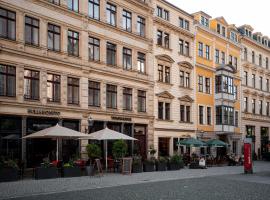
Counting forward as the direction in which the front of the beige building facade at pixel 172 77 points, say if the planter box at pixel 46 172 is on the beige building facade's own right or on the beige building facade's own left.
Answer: on the beige building facade's own right

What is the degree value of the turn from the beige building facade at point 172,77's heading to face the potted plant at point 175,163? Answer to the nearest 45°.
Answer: approximately 45° to its right

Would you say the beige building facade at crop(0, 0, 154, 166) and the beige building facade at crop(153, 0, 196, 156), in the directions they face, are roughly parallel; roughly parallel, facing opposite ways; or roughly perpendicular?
roughly parallel

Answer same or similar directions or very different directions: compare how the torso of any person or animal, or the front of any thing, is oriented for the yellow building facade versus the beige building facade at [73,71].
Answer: same or similar directions

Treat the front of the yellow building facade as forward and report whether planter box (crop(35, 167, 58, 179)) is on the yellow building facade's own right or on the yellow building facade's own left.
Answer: on the yellow building facade's own right

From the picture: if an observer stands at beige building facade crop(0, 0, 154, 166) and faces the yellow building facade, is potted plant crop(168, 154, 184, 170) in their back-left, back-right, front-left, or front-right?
front-right

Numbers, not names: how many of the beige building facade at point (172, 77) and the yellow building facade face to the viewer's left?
0

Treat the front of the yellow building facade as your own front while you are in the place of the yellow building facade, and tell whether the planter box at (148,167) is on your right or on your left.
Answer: on your right

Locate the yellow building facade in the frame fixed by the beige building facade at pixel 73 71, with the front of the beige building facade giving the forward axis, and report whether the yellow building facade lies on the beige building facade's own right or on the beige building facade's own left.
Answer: on the beige building facade's own left

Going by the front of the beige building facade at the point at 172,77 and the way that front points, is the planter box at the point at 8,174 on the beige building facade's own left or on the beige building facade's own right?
on the beige building facade's own right

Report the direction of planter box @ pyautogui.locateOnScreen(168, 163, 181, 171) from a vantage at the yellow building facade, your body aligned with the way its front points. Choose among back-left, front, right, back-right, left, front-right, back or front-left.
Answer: front-right

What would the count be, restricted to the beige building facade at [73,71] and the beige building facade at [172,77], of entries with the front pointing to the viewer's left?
0

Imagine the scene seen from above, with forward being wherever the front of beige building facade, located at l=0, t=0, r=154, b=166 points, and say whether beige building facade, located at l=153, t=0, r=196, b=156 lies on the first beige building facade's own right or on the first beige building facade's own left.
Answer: on the first beige building facade's own left

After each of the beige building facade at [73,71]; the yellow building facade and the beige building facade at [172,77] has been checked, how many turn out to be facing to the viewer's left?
0

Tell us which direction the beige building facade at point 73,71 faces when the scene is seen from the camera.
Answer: facing the viewer and to the right of the viewer

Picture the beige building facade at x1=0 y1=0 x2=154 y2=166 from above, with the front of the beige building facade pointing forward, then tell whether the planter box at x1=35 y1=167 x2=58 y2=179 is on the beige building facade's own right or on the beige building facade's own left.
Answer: on the beige building facade's own right
